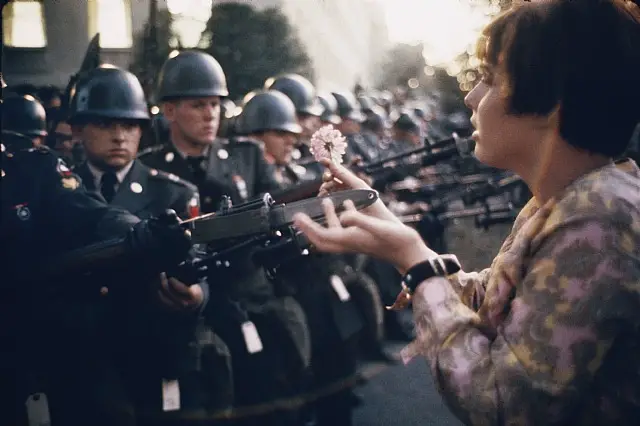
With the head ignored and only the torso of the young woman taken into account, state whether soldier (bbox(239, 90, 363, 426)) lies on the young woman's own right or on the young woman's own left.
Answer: on the young woman's own right

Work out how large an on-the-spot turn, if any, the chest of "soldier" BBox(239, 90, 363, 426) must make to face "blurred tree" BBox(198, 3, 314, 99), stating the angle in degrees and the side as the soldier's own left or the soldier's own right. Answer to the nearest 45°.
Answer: approximately 135° to the soldier's own left

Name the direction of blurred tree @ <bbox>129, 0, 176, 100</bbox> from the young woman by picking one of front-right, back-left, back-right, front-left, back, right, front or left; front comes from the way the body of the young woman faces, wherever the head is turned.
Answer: front-right

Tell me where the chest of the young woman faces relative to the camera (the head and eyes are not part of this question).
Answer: to the viewer's left

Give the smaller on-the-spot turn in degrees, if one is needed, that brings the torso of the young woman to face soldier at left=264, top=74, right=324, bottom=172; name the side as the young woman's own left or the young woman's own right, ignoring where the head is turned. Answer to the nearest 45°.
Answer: approximately 90° to the young woman's own right

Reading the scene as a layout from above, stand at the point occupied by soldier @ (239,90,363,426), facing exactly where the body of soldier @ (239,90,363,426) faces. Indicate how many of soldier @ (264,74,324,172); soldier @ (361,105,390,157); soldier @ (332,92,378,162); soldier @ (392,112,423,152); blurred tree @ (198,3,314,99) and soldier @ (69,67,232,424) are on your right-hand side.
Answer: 1

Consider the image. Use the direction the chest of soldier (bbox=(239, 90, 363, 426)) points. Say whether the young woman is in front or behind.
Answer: in front

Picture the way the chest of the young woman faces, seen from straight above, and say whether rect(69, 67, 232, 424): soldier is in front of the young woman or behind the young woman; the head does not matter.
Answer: in front

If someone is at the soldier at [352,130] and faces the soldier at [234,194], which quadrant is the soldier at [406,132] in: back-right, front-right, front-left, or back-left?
back-left

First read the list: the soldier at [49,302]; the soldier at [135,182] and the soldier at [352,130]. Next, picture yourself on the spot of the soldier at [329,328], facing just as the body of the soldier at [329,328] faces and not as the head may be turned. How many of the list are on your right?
2

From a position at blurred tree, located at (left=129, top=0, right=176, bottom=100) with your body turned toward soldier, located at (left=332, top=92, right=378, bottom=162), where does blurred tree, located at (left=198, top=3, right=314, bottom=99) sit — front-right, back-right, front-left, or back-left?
front-left

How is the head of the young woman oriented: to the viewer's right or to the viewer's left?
to the viewer's left

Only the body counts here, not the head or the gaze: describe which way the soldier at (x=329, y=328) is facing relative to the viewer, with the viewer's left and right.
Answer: facing the viewer and to the right of the viewer

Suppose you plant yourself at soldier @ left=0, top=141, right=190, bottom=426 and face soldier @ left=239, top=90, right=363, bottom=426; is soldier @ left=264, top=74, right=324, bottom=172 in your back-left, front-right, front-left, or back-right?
front-left

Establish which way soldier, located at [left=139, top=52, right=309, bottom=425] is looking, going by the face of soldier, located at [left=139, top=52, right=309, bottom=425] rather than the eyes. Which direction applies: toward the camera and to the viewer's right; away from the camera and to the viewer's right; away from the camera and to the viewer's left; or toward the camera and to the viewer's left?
toward the camera and to the viewer's right

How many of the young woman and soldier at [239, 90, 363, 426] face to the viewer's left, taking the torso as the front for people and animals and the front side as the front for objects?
1
